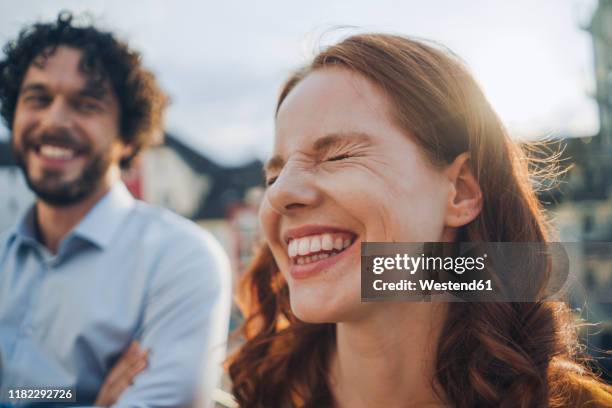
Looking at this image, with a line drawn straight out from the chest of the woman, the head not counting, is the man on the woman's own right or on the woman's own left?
on the woman's own right

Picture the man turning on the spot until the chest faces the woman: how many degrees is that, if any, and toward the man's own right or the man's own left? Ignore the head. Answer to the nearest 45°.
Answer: approximately 90° to the man's own left

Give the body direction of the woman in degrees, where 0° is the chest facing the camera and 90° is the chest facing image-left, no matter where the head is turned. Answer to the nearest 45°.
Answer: approximately 45°

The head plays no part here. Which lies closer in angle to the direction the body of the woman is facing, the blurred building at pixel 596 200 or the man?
the man

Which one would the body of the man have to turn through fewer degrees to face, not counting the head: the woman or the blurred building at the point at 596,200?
the woman

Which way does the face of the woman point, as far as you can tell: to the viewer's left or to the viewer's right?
to the viewer's left

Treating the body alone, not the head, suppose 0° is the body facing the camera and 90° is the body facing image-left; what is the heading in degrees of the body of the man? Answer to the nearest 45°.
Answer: approximately 45°
